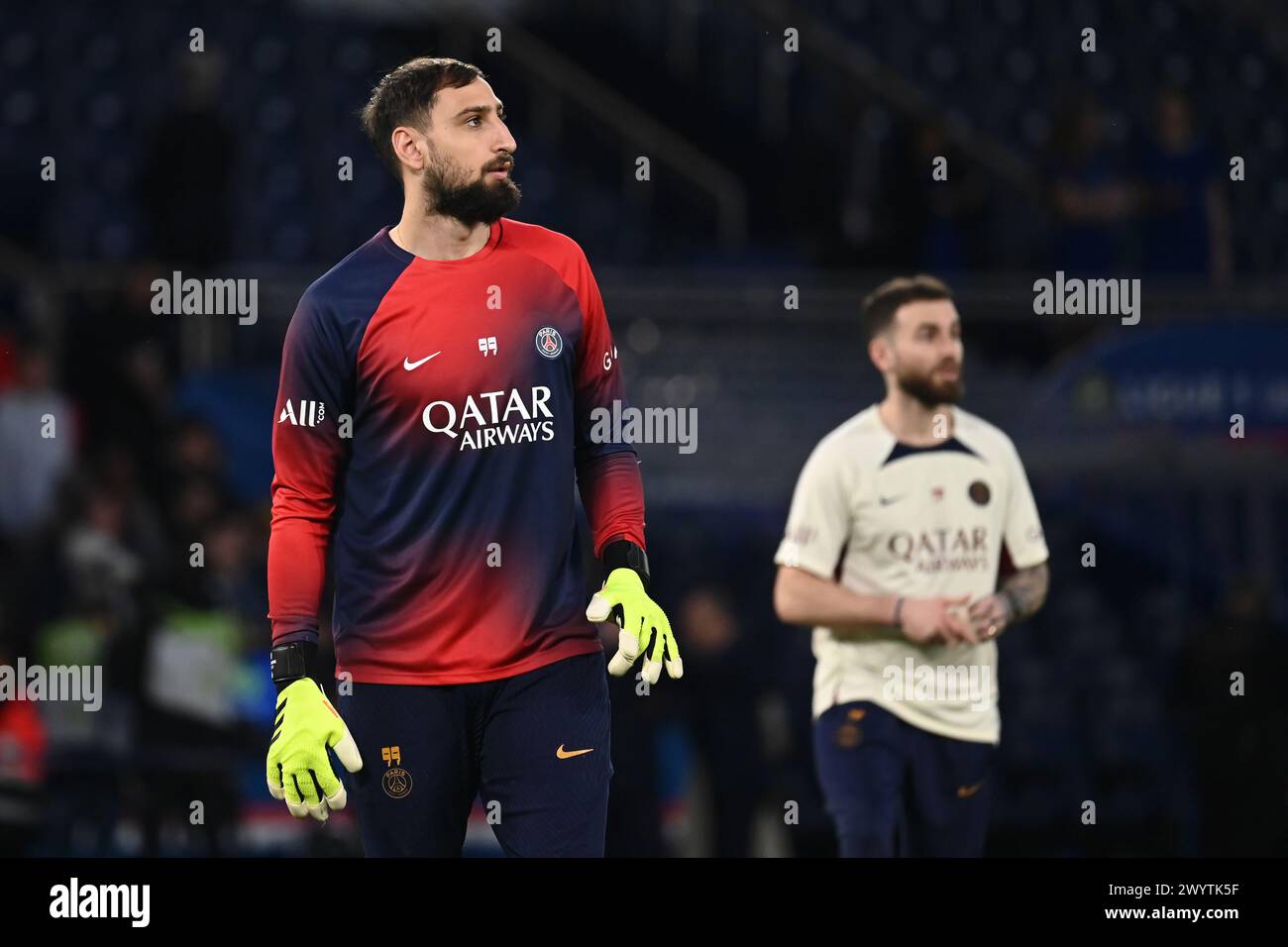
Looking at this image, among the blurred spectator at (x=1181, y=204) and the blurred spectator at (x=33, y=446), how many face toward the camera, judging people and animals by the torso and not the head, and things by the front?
2

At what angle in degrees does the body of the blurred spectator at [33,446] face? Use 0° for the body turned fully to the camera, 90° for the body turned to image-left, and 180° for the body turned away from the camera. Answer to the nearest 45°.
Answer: approximately 0°

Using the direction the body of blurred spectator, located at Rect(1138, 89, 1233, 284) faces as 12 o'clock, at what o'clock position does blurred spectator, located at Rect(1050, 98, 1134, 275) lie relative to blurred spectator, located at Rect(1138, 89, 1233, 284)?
blurred spectator, located at Rect(1050, 98, 1134, 275) is roughly at 4 o'clock from blurred spectator, located at Rect(1138, 89, 1233, 284).

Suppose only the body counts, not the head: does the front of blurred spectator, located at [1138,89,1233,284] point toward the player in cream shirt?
yes

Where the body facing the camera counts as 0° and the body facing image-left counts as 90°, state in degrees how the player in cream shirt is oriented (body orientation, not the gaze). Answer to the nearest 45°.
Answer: approximately 315°

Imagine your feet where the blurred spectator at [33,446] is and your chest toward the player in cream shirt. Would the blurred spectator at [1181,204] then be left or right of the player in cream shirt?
left

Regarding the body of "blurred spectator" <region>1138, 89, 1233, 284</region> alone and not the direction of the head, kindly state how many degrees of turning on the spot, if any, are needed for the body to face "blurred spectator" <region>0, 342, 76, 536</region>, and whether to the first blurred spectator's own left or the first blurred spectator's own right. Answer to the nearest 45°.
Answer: approximately 90° to the first blurred spectator's own right

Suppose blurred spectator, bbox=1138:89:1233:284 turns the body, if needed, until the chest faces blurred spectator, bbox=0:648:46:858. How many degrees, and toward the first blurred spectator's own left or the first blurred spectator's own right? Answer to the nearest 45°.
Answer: approximately 45° to the first blurred spectator's own right

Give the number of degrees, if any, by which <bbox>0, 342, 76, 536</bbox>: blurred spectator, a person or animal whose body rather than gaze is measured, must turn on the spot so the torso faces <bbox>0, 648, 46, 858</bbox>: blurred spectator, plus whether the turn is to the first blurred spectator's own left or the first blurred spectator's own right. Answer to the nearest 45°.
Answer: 0° — they already face them

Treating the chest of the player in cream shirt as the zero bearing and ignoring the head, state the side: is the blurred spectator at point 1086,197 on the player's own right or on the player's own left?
on the player's own left

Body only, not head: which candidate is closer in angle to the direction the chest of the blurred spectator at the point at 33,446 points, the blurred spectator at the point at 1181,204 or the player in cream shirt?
the player in cream shirt
